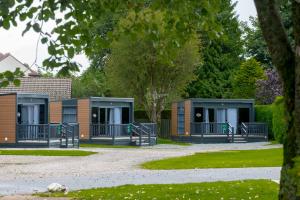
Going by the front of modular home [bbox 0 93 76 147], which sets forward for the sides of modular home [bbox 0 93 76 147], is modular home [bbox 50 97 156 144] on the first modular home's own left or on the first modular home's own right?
on the first modular home's own left

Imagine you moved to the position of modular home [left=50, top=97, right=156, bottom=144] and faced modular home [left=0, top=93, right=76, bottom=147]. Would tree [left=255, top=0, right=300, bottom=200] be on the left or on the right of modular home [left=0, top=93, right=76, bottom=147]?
left

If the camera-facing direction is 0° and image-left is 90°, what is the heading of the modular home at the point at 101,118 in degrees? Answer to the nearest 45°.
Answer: approximately 315°

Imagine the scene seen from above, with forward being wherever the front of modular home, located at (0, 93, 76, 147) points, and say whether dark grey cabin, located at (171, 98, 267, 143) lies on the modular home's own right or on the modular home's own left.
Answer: on the modular home's own left

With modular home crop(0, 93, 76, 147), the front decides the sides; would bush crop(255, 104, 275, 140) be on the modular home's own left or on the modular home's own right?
on the modular home's own left

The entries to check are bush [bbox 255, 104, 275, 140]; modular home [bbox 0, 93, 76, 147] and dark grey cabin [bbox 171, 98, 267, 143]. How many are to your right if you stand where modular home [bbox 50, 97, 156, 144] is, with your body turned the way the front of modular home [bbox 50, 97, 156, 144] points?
1

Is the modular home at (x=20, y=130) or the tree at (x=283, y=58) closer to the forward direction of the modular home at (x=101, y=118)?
the tree

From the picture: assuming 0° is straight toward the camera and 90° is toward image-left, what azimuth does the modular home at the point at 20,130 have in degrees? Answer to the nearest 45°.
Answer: approximately 315°

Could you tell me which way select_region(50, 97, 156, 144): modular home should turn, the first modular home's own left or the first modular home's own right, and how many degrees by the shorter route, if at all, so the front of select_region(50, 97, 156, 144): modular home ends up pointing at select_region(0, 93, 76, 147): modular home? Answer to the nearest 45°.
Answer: approximately 90° to the first modular home's own right

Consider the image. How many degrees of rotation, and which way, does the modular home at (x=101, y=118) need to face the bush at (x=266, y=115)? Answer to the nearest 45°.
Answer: approximately 45° to its left
